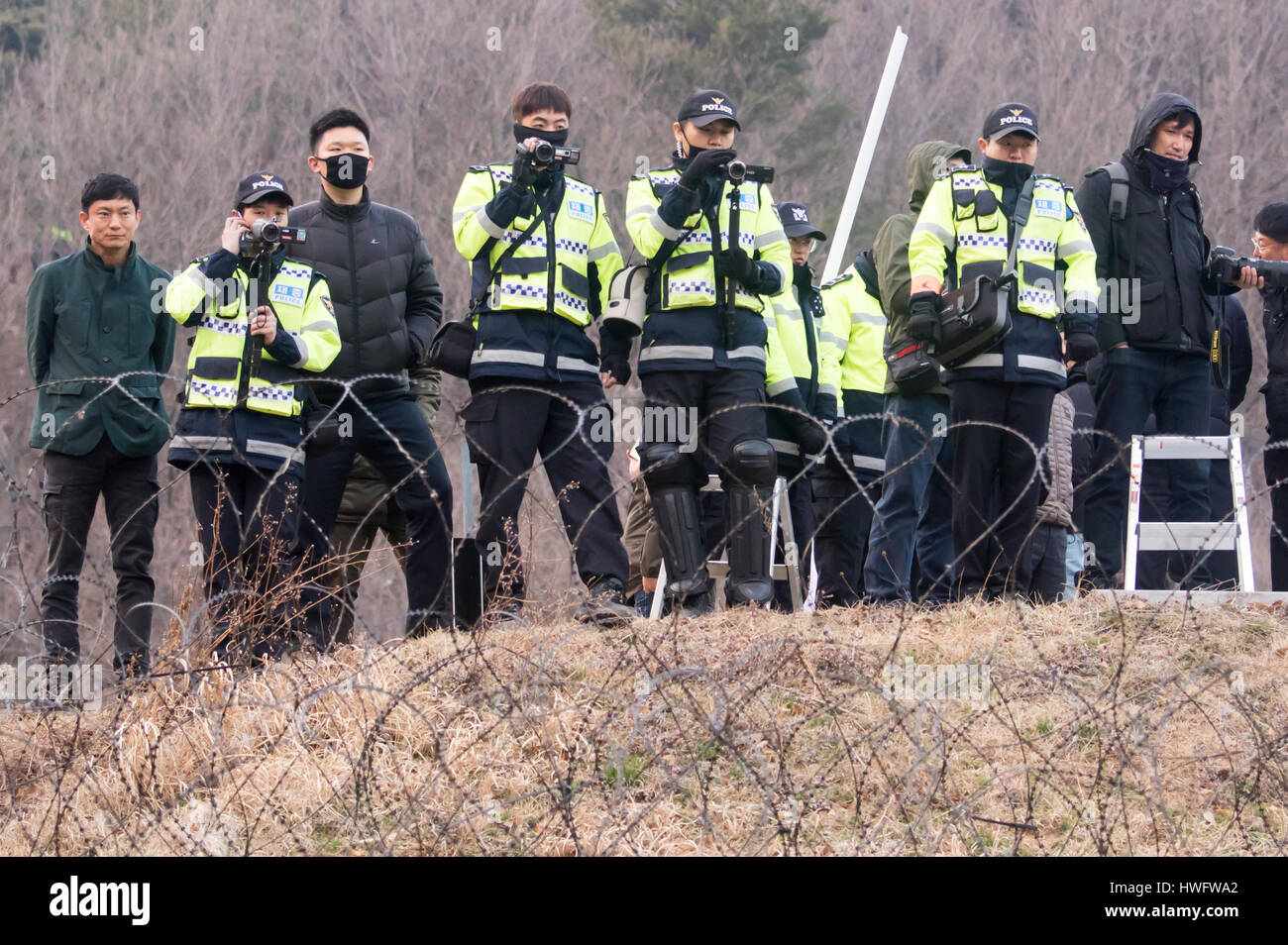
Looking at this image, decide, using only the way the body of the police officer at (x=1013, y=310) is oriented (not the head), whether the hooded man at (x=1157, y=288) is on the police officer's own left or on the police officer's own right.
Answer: on the police officer's own left

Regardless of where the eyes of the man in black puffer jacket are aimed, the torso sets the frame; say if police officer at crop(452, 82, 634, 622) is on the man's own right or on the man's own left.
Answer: on the man's own left

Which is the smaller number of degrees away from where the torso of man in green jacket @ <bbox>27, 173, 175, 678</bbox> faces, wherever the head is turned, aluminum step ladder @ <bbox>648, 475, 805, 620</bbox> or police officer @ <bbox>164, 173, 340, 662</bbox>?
the police officer

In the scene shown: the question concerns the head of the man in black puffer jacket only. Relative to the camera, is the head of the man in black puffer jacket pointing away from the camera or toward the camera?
toward the camera

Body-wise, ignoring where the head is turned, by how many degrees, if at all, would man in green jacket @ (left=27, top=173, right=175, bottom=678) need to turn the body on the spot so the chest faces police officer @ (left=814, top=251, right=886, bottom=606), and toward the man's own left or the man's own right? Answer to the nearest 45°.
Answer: approximately 90° to the man's own left

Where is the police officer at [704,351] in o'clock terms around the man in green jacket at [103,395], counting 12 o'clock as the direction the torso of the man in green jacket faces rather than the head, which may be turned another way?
The police officer is roughly at 10 o'clock from the man in green jacket.

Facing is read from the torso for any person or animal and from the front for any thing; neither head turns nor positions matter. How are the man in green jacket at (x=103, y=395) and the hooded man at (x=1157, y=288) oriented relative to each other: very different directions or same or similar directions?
same or similar directions

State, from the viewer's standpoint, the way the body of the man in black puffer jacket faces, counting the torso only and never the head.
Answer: toward the camera

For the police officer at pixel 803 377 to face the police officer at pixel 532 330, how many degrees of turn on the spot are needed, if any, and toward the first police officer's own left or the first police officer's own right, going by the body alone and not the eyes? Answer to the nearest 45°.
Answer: approximately 90° to the first police officer's own right

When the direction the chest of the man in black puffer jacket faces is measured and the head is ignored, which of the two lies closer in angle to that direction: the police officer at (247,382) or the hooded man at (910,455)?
the police officer

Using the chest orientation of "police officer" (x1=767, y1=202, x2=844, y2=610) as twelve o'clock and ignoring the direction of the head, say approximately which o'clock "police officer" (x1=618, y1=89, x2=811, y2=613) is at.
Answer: "police officer" (x1=618, y1=89, x2=811, y2=613) is roughly at 2 o'clock from "police officer" (x1=767, y1=202, x2=844, y2=610).

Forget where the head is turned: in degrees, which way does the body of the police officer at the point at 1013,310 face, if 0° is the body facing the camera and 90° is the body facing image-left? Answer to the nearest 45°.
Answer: approximately 0°

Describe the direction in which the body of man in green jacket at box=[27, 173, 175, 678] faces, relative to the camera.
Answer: toward the camera

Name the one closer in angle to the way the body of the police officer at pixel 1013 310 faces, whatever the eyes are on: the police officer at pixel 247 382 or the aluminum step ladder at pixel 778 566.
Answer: the police officer
